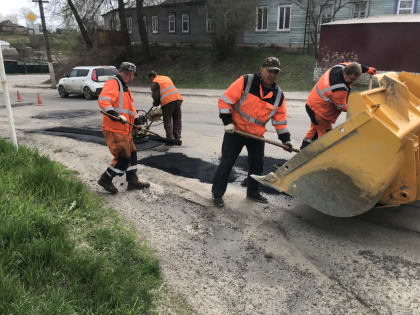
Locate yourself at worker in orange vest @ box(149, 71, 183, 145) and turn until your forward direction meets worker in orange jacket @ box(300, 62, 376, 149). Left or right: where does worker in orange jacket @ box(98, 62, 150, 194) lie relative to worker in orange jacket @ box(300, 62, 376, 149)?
right

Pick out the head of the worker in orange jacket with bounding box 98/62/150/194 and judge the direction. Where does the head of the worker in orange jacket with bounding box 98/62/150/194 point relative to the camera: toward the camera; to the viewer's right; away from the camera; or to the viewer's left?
to the viewer's right

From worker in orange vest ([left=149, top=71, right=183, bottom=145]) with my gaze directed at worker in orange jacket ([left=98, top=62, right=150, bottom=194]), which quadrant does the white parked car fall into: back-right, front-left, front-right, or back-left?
back-right

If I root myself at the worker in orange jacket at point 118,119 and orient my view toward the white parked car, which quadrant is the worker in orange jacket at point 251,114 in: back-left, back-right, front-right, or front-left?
back-right

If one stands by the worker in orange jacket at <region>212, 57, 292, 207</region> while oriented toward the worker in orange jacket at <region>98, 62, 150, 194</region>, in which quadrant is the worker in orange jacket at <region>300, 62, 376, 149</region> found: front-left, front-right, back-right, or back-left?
back-right

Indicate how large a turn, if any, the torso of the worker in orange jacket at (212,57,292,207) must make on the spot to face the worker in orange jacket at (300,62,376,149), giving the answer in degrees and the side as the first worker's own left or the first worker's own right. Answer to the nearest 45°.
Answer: approximately 90° to the first worker's own left

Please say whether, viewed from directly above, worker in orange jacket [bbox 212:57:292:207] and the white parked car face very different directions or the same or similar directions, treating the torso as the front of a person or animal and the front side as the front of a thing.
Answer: very different directions

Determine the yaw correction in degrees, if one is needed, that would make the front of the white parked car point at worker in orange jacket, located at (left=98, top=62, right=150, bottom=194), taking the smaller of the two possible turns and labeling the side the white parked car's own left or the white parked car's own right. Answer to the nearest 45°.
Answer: approximately 135° to the white parked car's own left
